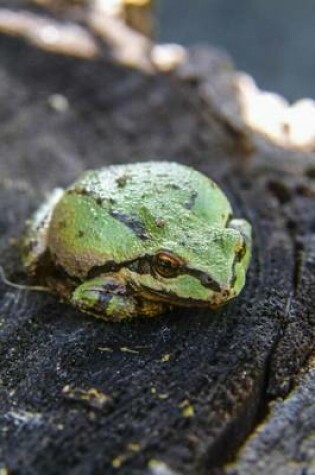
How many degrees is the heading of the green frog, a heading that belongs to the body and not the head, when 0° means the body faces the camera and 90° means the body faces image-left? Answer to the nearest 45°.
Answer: approximately 315°
